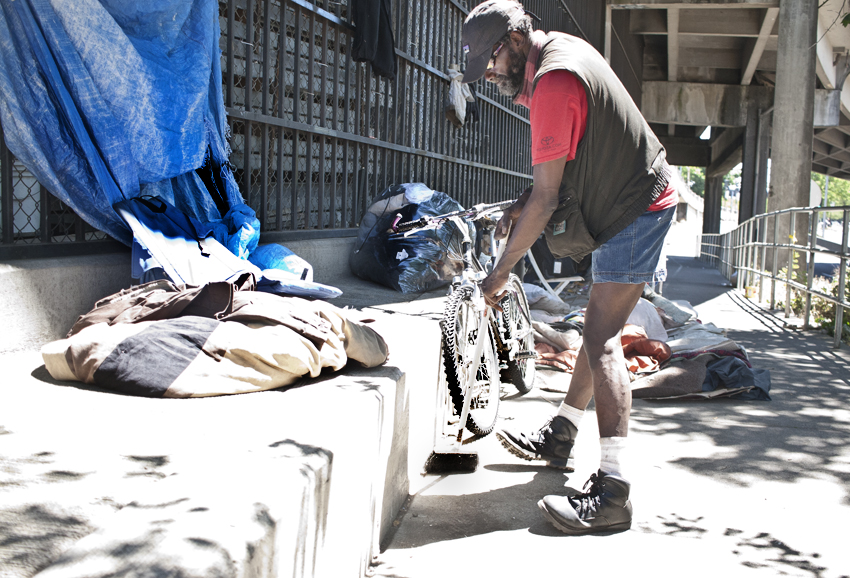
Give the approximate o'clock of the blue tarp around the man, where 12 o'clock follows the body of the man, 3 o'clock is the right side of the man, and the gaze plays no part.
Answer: The blue tarp is roughly at 12 o'clock from the man.

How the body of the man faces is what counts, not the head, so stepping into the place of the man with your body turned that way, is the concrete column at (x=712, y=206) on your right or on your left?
on your right

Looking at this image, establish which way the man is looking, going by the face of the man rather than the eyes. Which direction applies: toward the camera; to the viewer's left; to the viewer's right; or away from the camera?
to the viewer's left

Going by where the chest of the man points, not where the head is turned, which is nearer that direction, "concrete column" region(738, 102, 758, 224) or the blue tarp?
the blue tarp

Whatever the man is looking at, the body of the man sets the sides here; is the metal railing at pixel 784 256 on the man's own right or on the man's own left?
on the man's own right

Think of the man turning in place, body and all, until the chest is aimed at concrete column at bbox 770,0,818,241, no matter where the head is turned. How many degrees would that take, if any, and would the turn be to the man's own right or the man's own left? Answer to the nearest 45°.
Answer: approximately 90° to the man's own right

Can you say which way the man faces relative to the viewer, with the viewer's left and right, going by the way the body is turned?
facing to the left of the viewer

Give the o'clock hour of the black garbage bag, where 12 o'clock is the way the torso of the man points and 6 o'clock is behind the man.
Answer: The black garbage bag is roughly at 2 o'clock from the man.

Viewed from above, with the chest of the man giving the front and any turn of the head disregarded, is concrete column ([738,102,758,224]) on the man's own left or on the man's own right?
on the man's own right
